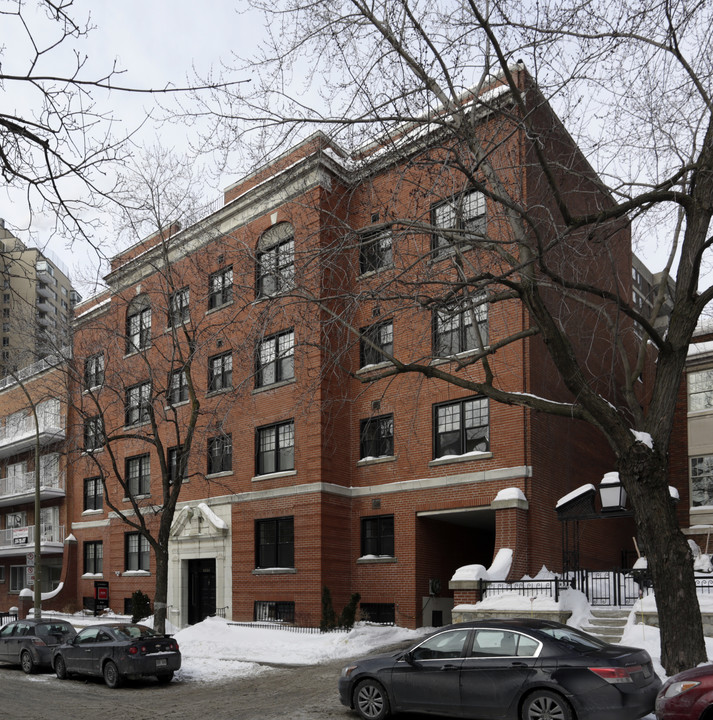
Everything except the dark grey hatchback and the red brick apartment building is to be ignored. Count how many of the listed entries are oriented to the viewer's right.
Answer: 0

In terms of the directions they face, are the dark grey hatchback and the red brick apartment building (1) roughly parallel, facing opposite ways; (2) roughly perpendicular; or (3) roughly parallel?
roughly perpendicular

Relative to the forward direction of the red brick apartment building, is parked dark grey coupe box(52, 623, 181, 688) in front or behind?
in front

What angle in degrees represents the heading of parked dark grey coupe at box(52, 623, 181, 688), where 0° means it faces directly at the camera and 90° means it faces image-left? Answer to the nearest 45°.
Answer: approximately 135°

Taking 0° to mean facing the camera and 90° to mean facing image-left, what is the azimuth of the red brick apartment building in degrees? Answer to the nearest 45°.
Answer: approximately 45°

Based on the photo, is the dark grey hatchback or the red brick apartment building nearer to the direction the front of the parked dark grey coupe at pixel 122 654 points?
the dark grey hatchback

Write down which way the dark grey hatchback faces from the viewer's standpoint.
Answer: facing away from the viewer and to the left of the viewer

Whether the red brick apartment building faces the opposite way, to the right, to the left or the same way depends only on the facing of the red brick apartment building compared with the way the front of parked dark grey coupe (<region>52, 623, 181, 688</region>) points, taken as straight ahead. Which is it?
to the left

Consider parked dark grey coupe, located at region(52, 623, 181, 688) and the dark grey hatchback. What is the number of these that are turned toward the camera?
0
